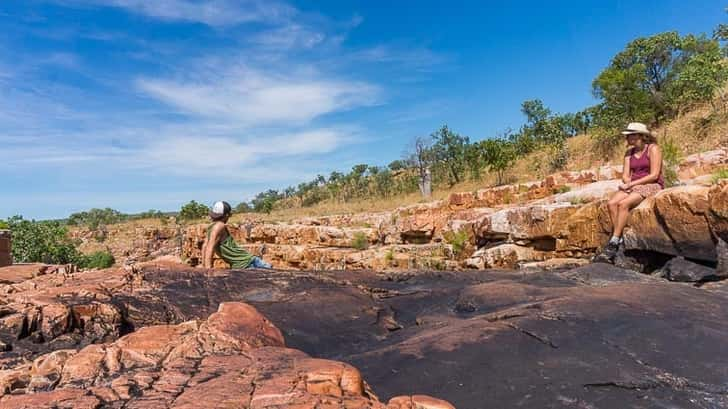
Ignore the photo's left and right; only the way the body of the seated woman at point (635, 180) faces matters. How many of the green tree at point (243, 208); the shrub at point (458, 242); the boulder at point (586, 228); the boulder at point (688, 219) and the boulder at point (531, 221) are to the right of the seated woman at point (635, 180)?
4

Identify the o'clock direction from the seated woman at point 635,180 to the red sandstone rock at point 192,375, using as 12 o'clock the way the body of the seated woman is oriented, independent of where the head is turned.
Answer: The red sandstone rock is roughly at 11 o'clock from the seated woman.

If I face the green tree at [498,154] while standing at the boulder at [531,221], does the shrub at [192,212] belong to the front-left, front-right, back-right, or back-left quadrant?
front-left

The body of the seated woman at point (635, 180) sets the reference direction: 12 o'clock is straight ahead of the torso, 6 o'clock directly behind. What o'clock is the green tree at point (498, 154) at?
The green tree is roughly at 4 o'clock from the seated woman.

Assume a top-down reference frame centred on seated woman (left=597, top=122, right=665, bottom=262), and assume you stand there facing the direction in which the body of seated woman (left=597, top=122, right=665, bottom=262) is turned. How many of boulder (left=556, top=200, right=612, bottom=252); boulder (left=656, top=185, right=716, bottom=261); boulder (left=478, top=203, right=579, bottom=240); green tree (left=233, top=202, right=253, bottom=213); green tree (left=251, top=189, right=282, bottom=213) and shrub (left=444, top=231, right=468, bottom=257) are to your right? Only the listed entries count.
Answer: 5

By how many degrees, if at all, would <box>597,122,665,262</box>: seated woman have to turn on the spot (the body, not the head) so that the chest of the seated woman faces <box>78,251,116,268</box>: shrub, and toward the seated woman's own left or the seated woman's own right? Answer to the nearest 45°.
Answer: approximately 45° to the seated woman's own right

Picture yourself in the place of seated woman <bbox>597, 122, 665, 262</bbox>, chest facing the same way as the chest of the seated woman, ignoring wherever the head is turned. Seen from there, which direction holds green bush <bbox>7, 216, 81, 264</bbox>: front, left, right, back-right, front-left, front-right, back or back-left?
front-right

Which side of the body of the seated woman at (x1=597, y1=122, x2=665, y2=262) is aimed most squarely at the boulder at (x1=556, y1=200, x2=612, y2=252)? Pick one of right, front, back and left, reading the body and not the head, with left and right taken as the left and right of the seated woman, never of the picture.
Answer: right

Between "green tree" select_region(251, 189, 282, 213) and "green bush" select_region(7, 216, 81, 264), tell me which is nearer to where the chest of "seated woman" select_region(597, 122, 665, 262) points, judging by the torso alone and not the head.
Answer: the green bush

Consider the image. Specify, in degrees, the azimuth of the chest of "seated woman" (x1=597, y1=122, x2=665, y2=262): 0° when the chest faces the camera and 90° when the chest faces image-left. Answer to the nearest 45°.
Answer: approximately 45°

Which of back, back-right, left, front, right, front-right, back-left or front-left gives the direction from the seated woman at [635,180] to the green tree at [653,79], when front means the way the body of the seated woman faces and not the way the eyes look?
back-right

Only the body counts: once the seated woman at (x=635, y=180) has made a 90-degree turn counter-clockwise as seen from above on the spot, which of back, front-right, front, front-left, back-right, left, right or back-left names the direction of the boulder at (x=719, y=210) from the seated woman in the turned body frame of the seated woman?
front

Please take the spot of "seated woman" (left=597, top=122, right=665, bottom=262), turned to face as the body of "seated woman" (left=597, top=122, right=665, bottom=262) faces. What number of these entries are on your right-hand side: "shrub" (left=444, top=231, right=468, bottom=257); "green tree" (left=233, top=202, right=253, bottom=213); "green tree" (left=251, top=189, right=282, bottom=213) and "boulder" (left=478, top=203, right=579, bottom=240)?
4

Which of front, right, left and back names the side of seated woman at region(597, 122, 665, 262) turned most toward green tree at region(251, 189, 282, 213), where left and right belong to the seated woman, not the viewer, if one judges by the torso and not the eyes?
right

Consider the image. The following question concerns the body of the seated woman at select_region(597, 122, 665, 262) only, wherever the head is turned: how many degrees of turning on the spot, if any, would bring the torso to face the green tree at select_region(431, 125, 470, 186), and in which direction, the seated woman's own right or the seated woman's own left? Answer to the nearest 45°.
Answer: approximately 90° to the seated woman's own right

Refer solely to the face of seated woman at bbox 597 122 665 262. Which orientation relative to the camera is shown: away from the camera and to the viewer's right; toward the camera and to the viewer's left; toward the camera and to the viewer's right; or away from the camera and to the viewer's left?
toward the camera and to the viewer's left

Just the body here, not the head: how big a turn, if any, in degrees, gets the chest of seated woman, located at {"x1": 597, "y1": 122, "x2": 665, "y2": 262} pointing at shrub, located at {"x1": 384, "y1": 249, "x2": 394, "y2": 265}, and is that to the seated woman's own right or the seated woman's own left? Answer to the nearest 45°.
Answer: approximately 45° to the seated woman's own right
